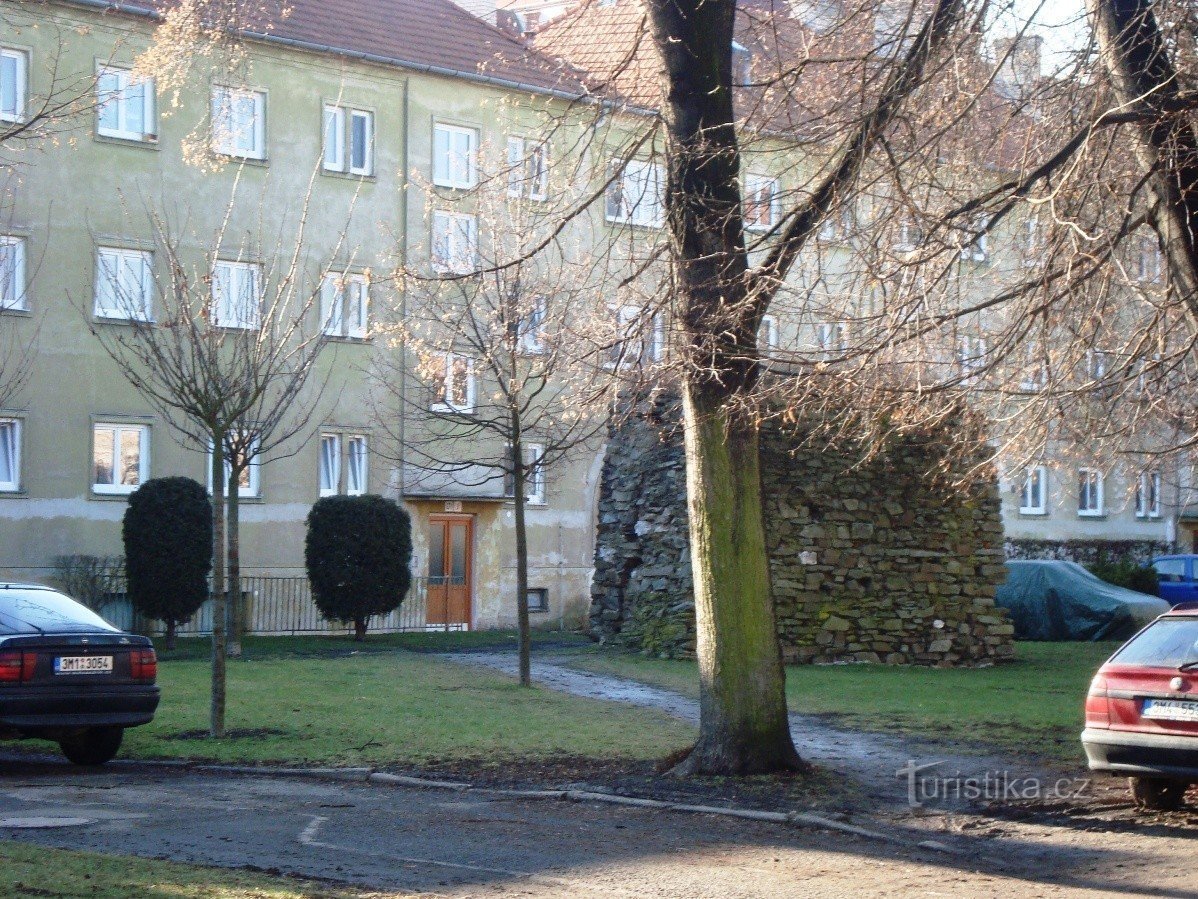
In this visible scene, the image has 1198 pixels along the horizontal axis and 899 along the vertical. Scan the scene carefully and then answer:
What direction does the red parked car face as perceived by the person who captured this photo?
facing away from the viewer and to the right of the viewer

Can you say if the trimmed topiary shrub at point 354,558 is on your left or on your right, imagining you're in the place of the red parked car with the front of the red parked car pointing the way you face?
on your left

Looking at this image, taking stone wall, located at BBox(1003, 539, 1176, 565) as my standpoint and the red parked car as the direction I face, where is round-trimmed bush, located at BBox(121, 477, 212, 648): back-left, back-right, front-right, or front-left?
front-right

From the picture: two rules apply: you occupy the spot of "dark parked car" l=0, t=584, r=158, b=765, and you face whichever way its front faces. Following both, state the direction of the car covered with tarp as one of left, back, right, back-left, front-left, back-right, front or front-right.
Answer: right

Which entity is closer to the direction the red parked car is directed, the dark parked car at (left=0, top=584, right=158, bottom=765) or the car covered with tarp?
the car covered with tarp

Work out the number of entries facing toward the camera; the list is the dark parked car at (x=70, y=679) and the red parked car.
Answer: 0

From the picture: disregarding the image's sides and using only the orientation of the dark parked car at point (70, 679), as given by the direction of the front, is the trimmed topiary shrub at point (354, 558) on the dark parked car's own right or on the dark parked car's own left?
on the dark parked car's own right

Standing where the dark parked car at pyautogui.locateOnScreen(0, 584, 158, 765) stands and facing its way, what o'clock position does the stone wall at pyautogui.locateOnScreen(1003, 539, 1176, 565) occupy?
The stone wall is roughly at 3 o'clock from the dark parked car.

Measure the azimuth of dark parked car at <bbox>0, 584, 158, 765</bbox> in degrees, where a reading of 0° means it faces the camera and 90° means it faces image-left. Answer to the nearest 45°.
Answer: approximately 135°

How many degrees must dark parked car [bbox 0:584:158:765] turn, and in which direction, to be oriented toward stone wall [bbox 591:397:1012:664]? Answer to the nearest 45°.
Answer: approximately 90° to its right

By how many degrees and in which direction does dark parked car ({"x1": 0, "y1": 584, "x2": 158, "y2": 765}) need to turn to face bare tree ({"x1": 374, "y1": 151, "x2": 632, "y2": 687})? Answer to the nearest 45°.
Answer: approximately 90° to its right

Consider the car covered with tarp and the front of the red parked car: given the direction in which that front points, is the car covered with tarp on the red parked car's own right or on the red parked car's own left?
on the red parked car's own left

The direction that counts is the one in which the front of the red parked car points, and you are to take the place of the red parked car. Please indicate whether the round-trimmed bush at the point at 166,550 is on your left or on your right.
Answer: on your left

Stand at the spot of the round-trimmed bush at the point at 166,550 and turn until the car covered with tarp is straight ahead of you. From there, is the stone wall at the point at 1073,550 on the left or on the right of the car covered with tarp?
left

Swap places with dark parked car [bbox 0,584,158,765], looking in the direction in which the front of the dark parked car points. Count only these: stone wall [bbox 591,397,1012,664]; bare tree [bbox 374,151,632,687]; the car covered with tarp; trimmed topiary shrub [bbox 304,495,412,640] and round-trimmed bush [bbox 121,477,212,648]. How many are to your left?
0

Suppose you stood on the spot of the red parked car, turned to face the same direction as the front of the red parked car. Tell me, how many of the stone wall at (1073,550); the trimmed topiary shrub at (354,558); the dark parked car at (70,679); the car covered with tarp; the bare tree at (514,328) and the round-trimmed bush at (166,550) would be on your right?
0

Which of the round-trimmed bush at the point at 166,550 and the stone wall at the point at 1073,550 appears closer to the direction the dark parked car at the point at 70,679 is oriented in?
the round-trimmed bush

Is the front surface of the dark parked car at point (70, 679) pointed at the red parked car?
no
